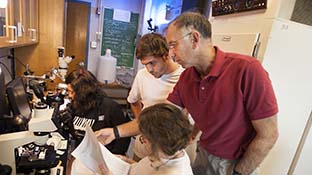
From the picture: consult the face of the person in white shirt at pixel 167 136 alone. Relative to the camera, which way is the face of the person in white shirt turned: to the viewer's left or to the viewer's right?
to the viewer's left

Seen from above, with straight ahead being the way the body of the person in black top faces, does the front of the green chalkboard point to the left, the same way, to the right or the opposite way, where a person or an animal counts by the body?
to the left

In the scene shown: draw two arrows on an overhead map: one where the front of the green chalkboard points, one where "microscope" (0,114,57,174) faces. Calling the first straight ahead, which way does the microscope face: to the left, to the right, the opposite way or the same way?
to the left

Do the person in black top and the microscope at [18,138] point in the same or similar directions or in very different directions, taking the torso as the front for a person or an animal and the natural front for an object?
very different directions

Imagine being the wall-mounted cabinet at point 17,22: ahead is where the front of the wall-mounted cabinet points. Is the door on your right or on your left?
on your left

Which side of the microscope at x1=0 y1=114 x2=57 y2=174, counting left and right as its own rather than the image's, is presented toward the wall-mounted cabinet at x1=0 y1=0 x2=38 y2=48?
left

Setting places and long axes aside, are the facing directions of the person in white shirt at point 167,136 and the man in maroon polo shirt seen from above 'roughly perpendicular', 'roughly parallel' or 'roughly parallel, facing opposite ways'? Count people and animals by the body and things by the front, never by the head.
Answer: roughly perpendicular

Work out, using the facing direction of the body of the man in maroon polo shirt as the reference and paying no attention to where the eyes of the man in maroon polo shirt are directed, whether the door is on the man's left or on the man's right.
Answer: on the man's right

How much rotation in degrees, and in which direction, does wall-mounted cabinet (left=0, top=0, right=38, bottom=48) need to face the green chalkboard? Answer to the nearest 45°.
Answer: approximately 90° to its left

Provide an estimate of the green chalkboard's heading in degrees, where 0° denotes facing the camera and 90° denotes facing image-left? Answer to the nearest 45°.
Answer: approximately 0°

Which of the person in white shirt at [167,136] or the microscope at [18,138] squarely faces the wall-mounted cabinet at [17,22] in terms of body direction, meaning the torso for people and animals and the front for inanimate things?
the person in white shirt

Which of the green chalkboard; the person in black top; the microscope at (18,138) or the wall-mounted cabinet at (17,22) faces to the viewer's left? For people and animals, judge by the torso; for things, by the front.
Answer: the person in black top

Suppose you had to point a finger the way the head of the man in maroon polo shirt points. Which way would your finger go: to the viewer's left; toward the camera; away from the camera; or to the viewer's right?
to the viewer's left

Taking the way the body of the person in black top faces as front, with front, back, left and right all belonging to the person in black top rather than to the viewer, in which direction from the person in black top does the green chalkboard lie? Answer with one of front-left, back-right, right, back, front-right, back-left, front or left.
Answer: right

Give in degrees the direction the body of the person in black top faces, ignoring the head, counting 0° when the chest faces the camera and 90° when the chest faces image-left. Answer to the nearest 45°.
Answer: approximately 90°

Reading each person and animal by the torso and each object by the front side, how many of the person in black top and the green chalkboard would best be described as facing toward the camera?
1

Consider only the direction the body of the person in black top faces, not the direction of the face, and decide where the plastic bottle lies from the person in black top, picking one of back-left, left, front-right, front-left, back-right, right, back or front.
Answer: right

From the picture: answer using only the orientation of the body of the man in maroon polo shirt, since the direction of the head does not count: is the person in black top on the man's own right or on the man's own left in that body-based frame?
on the man's own right
